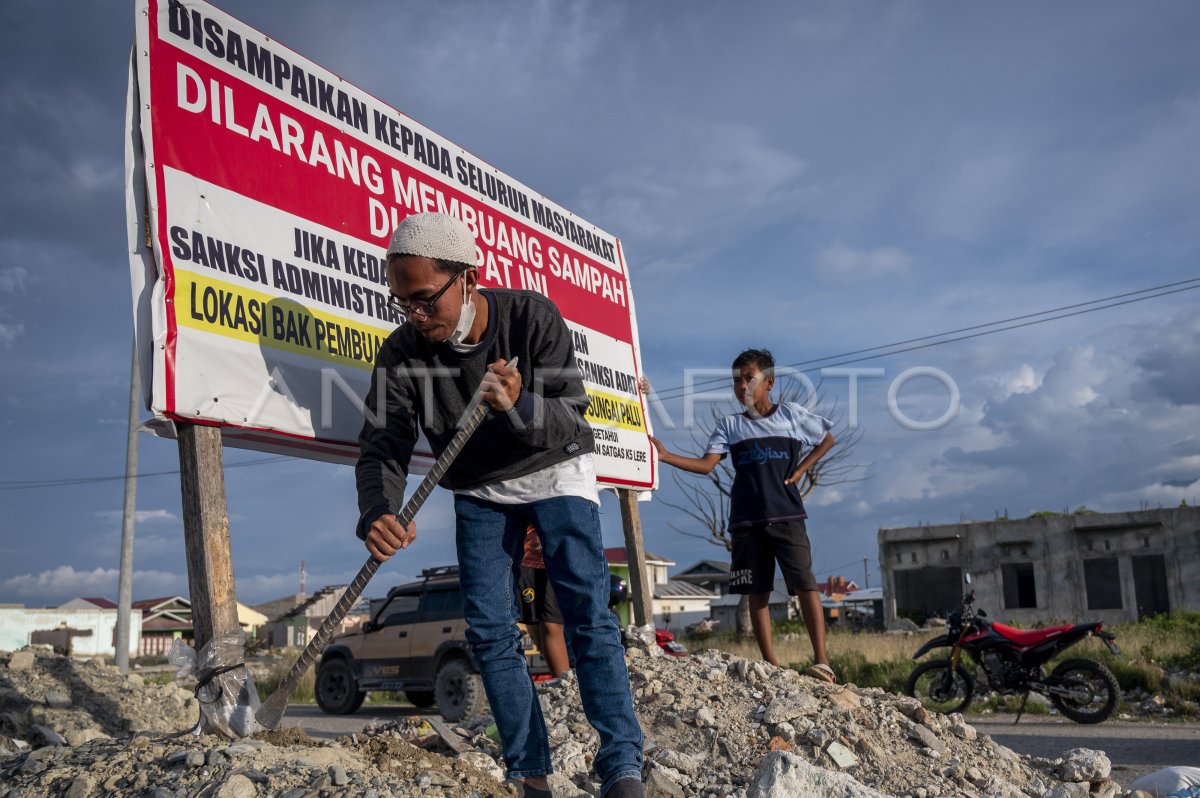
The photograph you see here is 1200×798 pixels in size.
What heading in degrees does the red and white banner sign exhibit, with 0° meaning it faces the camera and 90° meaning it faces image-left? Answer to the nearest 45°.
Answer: approximately 315°

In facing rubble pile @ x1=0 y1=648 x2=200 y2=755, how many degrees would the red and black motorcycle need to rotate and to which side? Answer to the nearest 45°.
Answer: approximately 45° to its left

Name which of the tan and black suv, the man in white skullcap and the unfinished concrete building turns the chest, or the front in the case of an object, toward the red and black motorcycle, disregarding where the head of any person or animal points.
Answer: the unfinished concrete building

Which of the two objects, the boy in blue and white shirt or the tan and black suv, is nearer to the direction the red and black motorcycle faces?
the tan and black suv

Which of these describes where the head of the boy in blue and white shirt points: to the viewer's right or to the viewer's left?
to the viewer's left

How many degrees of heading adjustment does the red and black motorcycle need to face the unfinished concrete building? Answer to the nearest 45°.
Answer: approximately 90° to its right

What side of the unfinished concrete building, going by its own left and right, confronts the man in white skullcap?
front

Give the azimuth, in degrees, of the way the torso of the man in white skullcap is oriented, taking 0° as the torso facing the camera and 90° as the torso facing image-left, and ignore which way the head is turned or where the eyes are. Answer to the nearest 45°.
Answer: approximately 45°

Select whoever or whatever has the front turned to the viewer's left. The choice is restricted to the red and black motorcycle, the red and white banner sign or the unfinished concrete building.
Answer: the red and black motorcycle

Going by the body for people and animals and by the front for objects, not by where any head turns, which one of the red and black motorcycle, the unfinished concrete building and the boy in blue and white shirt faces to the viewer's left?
the red and black motorcycle

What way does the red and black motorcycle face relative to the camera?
to the viewer's left

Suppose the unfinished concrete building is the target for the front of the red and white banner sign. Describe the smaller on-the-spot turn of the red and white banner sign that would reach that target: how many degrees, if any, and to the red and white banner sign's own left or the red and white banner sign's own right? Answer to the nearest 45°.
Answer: approximately 90° to the red and white banner sign's own left
